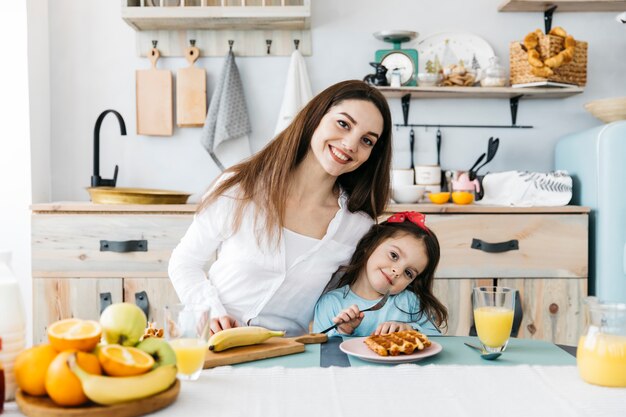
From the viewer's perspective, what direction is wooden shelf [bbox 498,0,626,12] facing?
toward the camera

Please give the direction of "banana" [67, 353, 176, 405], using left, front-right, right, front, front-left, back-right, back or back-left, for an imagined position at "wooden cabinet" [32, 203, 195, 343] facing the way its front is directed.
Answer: front

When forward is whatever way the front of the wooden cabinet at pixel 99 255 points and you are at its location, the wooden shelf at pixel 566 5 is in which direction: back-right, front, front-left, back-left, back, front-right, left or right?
left

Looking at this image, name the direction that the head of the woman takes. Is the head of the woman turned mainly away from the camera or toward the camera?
toward the camera

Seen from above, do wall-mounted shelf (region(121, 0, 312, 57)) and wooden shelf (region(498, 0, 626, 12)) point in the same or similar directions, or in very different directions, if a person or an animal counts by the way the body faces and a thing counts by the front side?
same or similar directions

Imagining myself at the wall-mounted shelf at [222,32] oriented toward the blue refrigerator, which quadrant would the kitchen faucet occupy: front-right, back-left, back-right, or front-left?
back-right

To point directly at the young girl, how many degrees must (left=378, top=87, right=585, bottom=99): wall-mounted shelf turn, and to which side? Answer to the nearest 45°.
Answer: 0° — it already faces them

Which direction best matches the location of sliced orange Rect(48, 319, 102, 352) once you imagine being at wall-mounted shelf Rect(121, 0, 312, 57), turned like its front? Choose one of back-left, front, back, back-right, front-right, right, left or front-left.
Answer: front

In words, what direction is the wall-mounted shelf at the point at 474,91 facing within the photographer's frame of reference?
facing the viewer

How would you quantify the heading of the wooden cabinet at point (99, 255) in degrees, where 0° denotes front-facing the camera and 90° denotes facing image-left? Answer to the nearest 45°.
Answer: approximately 0°

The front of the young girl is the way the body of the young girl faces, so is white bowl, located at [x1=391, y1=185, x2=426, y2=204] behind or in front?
behind

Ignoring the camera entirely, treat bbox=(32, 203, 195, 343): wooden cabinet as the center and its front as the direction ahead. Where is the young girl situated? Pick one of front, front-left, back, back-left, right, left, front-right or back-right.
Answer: front-left

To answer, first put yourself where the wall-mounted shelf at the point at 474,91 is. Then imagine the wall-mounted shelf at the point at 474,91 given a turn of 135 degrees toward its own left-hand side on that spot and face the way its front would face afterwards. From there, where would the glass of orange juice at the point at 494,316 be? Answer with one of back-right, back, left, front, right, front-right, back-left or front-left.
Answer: back-right

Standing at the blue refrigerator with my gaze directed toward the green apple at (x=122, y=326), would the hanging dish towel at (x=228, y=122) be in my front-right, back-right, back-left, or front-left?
front-right
